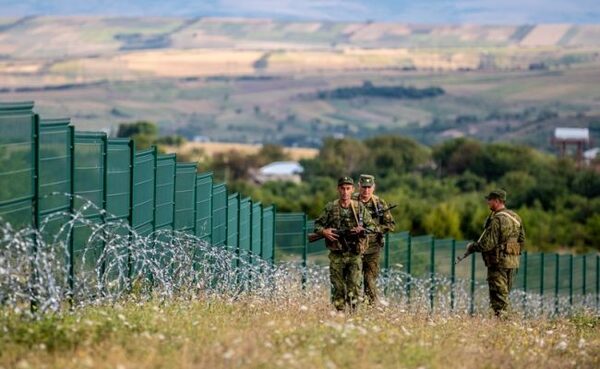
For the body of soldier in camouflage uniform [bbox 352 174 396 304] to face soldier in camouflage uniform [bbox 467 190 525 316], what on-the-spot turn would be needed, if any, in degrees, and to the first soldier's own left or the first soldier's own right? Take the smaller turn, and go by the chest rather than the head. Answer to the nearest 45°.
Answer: approximately 135° to the first soldier's own left

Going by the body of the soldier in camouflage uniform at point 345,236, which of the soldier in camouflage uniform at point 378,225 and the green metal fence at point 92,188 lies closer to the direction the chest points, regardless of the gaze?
the green metal fence

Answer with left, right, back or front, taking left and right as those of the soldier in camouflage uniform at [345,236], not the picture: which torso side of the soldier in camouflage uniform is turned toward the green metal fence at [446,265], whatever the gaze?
back

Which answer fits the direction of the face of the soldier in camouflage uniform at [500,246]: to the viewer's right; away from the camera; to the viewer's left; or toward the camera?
to the viewer's left

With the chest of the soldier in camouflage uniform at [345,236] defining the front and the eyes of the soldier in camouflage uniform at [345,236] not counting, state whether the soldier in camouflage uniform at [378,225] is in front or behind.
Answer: behind

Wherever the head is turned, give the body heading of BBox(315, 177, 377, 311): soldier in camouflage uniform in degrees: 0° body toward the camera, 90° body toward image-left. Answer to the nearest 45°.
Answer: approximately 0°

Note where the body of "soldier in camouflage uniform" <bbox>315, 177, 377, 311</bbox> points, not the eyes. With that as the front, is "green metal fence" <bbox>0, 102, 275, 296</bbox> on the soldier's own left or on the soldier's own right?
on the soldier's own right

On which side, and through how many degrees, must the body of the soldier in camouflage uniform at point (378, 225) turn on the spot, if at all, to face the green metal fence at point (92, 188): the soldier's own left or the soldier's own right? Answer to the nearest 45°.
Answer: approximately 45° to the soldier's own right

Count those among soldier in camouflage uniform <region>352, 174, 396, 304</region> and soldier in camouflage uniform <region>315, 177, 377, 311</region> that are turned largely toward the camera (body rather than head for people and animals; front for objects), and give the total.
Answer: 2
